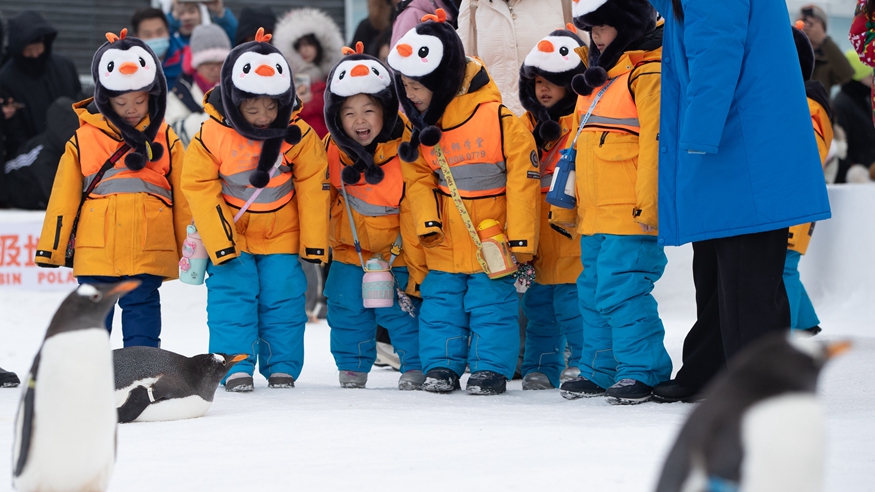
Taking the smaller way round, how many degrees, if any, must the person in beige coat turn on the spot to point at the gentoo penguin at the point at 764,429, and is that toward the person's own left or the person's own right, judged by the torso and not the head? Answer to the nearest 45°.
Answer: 0° — they already face it

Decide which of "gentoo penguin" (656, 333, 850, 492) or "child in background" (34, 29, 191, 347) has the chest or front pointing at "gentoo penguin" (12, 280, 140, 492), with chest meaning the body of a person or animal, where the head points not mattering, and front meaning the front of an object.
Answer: the child in background

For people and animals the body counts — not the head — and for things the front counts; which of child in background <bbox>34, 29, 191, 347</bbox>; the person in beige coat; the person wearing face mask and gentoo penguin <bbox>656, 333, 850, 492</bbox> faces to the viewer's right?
the gentoo penguin

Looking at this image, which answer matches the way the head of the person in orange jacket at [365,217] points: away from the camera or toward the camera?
toward the camera

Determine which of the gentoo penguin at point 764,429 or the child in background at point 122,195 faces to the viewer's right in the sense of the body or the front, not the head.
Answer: the gentoo penguin

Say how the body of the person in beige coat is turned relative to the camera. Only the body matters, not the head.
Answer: toward the camera

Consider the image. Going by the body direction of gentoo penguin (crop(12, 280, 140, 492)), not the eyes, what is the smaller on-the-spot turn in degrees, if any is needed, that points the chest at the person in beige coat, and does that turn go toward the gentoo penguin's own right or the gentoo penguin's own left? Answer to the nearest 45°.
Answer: approximately 90° to the gentoo penguin's own left

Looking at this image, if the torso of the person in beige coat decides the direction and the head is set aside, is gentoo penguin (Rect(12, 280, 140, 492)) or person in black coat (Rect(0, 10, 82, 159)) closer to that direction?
the gentoo penguin

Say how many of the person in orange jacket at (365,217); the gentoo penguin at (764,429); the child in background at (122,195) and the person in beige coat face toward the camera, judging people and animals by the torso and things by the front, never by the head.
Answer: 3

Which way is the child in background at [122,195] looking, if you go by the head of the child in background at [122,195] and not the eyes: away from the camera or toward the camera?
toward the camera

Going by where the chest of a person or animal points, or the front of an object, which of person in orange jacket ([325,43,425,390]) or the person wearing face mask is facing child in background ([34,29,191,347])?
the person wearing face mask

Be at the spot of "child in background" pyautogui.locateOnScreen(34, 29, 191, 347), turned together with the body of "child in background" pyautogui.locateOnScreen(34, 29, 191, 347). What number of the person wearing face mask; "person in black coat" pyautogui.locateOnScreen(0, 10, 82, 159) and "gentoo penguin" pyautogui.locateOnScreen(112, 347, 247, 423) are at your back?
2

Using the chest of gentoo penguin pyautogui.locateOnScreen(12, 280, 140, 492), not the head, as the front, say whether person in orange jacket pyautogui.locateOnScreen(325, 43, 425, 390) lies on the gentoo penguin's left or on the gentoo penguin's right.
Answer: on the gentoo penguin's left

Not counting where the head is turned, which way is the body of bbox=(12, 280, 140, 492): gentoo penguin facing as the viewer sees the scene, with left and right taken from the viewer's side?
facing the viewer and to the right of the viewer
